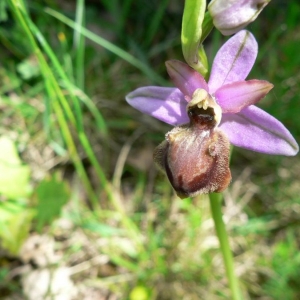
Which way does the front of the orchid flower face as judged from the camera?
facing the viewer

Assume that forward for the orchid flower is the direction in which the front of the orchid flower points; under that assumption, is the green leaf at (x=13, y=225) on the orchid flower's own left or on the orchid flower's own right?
on the orchid flower's own right

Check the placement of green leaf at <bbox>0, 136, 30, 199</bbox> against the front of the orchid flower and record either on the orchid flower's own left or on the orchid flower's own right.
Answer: on the orchid flower's own right

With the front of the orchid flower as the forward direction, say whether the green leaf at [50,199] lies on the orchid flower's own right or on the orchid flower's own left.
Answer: on the orchid flower's own right
